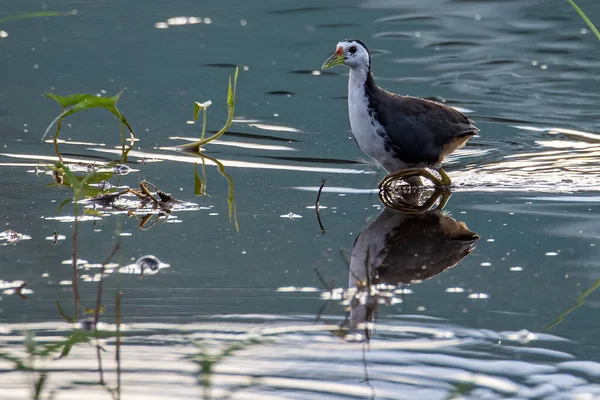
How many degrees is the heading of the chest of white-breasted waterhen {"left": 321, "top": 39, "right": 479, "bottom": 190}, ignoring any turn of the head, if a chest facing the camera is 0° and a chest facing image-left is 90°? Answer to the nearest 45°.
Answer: approximately 90°

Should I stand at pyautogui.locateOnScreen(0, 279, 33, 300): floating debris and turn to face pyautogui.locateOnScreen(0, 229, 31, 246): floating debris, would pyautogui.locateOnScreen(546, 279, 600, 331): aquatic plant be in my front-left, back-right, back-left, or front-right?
back-right

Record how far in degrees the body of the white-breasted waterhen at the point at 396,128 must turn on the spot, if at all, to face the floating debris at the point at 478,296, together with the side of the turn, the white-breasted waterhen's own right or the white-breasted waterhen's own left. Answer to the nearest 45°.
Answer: approximately 90° to the white-breasted waterhen's own left

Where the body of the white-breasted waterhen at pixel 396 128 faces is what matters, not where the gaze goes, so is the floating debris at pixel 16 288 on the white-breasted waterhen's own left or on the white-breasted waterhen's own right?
on the white-breasted waterhen's own left

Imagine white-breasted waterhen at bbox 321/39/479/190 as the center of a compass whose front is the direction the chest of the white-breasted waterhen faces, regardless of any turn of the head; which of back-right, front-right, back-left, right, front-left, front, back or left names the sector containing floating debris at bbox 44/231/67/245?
front-left

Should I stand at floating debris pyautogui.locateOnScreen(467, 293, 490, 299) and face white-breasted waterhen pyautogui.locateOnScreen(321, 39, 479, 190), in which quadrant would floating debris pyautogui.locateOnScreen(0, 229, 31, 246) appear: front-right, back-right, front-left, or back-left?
front-left

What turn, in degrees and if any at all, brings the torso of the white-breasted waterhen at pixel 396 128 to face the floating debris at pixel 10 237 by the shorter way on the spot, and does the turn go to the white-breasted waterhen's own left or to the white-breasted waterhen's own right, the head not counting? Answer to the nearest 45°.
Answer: approximately 45° to the white-breasted waterhen's own left

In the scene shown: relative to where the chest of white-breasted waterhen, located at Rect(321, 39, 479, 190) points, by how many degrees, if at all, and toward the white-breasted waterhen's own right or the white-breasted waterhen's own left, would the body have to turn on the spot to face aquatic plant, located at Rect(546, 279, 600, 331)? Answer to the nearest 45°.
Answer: approximately 90° to the white-breasted waterhen's own left

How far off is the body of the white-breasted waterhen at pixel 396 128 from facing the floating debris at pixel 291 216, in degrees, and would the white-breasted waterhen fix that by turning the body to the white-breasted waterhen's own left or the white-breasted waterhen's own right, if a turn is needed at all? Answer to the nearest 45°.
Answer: approximately 45° to the white-breasted waterhen's own left

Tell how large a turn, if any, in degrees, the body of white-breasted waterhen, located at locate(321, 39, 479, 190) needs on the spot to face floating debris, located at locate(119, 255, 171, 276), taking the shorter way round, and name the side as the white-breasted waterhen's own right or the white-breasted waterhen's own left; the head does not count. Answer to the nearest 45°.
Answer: approximately 45° to the white-breasted waterhen's own left
